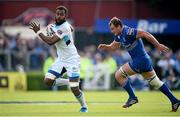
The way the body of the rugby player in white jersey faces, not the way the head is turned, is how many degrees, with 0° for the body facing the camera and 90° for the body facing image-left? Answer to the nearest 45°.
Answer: approximately 45°

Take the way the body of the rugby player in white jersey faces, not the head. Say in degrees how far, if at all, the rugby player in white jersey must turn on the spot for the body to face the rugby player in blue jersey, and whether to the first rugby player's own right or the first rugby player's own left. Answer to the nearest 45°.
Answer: approximately 135° to the first rugby player's own left
